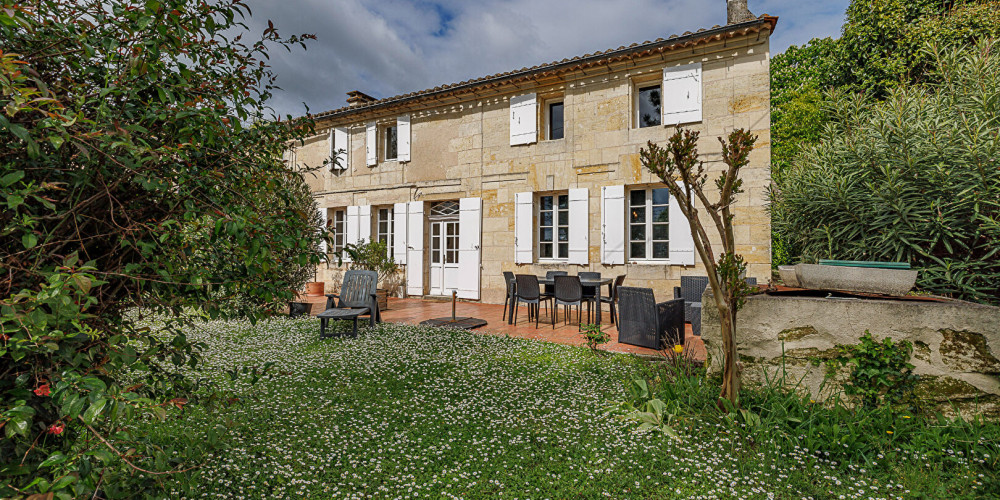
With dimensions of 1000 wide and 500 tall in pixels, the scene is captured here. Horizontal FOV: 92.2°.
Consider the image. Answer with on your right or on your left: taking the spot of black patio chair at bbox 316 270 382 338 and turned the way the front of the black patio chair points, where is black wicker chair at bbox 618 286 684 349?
on your left

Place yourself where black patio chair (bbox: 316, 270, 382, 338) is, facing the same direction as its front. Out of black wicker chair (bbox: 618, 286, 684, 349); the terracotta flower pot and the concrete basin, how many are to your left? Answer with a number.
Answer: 2

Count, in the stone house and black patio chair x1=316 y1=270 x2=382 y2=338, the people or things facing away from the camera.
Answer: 0

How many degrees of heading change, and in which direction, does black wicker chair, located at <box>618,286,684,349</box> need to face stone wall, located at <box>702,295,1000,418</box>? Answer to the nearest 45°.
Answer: approximately 90° to its right

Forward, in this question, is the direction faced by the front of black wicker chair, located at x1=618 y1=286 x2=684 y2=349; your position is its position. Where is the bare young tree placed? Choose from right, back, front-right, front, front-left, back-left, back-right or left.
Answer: back-right

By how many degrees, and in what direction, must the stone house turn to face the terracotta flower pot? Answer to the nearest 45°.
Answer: approximately 45° to its right

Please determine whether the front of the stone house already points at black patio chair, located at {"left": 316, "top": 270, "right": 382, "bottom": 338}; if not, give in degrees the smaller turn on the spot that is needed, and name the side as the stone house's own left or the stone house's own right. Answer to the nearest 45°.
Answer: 0° — it already faces it

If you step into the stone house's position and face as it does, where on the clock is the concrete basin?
The concrete basin is roughly at 10 o'clock from the stone house.

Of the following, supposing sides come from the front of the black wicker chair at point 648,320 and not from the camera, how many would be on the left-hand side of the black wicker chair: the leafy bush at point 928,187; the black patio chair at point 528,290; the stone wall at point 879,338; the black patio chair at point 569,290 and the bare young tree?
2

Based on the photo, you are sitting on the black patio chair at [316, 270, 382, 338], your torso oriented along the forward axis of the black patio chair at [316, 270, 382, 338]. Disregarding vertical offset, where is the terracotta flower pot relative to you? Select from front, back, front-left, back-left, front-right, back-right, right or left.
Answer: back-right

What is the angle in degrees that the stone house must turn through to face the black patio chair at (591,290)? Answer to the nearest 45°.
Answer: approximately 45° to its left

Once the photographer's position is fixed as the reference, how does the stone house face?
facing the viewer and to the left of the viewer
